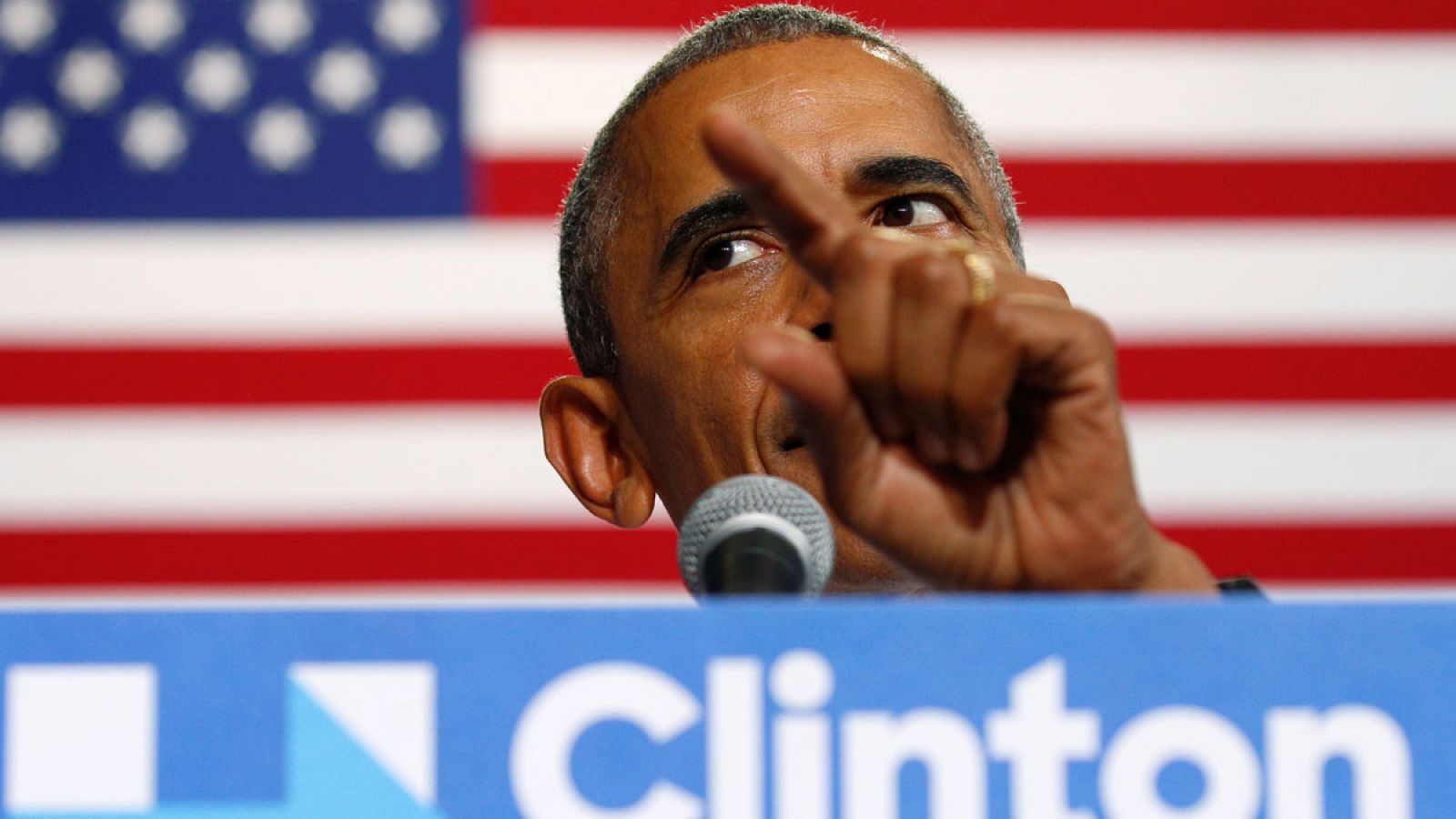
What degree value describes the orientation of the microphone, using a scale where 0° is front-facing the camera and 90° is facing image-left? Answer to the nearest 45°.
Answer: approximately 180°

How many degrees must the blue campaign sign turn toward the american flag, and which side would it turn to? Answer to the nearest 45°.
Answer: approximately 180°

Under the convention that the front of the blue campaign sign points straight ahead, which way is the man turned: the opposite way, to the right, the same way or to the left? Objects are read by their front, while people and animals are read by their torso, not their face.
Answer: the same way

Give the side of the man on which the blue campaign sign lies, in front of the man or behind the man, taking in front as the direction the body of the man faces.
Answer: in front

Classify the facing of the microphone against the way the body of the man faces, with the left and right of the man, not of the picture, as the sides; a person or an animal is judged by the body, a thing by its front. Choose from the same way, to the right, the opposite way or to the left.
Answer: the opposite way

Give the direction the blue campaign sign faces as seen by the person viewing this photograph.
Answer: facing the viewer

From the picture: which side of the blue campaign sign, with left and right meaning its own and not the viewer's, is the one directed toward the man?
back

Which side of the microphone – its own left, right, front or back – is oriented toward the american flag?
front

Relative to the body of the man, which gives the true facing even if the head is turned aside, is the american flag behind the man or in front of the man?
behind

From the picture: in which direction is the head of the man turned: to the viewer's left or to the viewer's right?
to the viewer's right

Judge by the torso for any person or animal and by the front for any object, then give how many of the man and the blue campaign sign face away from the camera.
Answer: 0
